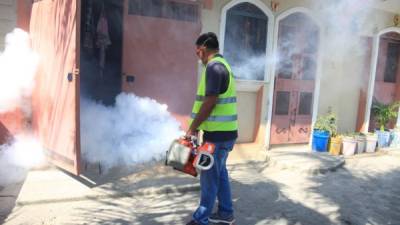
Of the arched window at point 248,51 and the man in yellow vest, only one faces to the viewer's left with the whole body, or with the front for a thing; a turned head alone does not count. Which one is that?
the man in yellow vest

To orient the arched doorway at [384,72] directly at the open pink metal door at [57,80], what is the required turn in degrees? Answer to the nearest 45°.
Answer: approximately 45° to its right

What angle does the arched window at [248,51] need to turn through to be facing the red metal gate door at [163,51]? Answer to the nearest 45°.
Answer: approximately 45° to its right

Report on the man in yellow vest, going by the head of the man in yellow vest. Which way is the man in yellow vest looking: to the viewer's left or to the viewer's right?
to the viewer's left

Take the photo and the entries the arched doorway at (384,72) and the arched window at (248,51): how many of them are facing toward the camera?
2

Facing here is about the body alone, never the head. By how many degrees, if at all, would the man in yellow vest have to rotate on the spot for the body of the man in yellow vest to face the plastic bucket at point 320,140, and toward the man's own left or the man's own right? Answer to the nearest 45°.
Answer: approximately 135° to the man's own right

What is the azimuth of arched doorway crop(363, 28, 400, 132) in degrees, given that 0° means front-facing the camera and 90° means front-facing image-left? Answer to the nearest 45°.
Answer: approximately 0°

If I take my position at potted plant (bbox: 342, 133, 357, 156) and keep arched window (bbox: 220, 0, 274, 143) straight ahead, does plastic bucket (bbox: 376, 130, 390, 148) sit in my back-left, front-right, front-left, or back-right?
back-right

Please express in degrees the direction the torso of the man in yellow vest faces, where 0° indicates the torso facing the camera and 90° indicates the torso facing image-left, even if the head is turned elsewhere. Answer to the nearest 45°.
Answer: approximately 90°

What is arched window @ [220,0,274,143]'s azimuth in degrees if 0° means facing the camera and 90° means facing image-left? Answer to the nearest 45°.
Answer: approximately 0°

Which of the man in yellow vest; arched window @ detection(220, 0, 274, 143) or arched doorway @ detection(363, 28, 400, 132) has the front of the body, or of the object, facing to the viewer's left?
the man in yellow vest

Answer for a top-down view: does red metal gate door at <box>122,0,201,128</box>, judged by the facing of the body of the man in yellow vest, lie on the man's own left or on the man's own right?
on the man's own right

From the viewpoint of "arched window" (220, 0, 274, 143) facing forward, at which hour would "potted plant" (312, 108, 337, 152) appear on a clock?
The potted plant is roughly at 8 o'clock from the arched window.

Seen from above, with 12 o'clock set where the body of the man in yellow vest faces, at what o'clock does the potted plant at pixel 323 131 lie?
The potted plant is roughly at 4 o'clock from the man in yellow vest.

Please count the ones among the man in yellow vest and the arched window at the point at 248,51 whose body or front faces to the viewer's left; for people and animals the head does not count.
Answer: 1
